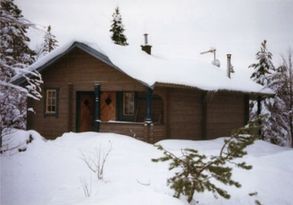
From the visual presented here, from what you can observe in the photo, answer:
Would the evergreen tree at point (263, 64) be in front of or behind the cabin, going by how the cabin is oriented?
behind

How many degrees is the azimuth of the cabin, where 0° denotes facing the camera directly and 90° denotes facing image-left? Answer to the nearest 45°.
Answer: approximately 45°

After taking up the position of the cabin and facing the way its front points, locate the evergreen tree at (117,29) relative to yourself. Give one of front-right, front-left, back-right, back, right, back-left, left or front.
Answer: back-right

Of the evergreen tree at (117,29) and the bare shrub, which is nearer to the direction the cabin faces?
the bare shrub

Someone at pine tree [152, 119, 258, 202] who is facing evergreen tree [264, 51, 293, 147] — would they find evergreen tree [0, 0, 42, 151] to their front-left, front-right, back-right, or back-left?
back-left

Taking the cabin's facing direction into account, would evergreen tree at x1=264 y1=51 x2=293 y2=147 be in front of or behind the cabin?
behind

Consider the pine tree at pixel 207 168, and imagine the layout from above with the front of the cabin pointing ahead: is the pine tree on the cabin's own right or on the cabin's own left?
on the cabin's own left
